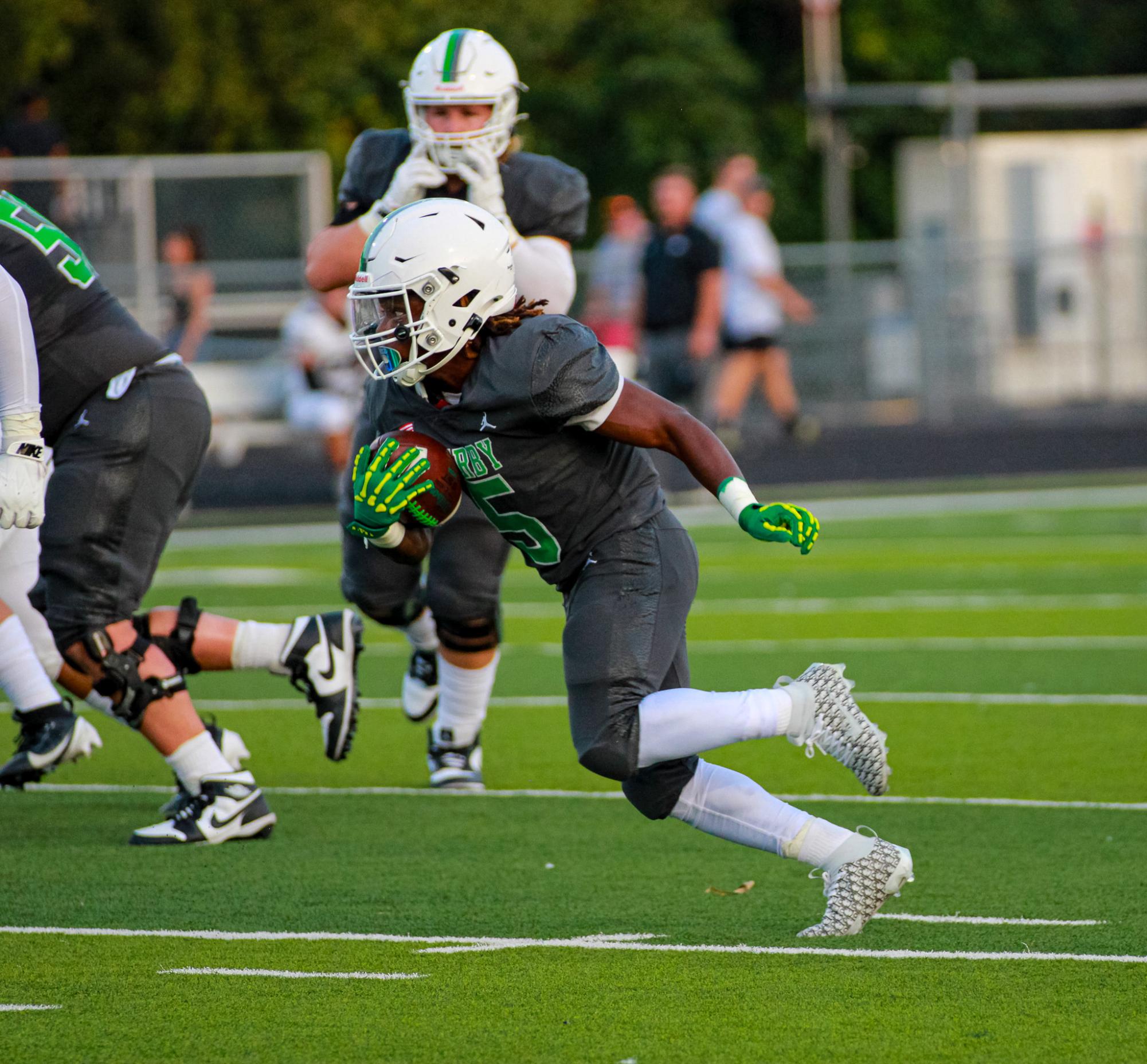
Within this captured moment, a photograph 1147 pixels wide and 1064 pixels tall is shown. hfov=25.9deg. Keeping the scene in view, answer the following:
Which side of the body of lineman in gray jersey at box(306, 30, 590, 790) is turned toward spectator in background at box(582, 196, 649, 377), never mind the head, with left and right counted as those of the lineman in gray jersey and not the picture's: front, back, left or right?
back

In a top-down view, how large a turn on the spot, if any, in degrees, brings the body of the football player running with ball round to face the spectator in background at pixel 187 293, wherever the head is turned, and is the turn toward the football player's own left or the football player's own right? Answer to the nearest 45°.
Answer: approximately 135° to the football player's own right

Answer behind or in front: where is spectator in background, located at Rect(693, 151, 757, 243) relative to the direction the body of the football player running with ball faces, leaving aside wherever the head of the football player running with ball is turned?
behind

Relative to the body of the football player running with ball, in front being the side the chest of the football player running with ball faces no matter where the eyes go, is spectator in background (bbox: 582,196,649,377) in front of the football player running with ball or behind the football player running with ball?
behind

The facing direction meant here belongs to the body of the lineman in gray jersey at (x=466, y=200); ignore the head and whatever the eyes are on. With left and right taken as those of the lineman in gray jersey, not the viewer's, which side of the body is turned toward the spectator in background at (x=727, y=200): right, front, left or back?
back

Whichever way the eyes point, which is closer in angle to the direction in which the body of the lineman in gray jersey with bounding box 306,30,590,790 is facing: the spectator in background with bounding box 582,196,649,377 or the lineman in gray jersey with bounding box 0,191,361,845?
the lineman in gray jersey

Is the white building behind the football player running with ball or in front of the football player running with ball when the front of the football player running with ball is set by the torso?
behind

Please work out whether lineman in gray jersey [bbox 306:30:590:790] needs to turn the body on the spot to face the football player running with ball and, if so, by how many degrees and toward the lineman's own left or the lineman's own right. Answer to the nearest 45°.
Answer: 0° — they already face them

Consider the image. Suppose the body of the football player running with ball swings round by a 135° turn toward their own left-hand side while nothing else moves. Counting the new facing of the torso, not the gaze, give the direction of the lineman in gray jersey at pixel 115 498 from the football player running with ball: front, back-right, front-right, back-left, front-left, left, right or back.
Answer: back-left

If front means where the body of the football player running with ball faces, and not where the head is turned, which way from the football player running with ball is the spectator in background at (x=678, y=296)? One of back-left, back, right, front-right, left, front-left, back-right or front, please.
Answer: back-right

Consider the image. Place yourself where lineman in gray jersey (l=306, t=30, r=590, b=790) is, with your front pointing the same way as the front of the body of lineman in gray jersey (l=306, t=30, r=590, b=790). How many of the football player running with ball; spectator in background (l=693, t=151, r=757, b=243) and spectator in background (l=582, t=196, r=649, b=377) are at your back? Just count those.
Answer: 2

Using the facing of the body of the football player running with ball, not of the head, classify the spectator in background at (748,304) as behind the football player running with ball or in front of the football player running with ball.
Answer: behind

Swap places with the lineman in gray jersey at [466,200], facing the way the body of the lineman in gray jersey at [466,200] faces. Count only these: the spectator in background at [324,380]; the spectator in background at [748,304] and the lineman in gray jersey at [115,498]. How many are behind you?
2
